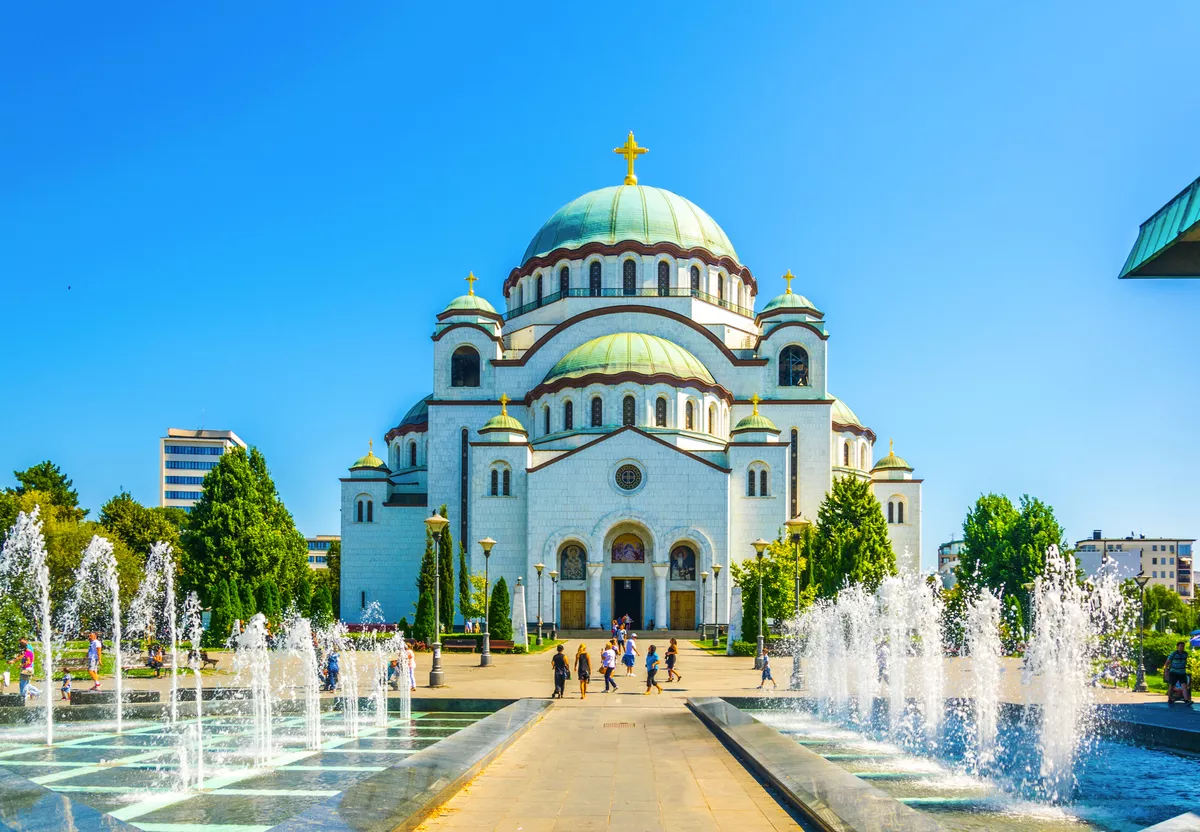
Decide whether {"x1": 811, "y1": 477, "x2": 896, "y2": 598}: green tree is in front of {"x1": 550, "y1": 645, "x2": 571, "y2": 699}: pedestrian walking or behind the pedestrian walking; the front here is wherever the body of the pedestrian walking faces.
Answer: in front

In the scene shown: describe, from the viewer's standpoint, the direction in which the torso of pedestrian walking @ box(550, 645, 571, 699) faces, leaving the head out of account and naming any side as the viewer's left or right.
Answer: facing away from the viewer

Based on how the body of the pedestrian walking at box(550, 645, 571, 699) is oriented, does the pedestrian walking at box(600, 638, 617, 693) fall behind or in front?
in front

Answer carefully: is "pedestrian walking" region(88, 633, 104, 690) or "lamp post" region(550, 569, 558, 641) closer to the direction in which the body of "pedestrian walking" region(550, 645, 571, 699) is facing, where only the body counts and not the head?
the lamp post

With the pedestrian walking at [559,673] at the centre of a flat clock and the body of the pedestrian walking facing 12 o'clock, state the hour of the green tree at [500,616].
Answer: The green tree is roughly at 12 o'clock from the pedestrian walking.

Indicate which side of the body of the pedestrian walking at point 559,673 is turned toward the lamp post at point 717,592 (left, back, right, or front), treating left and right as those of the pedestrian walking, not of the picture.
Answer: front

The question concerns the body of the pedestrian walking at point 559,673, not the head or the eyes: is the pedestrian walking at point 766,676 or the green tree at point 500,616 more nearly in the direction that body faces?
the green tree
